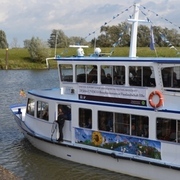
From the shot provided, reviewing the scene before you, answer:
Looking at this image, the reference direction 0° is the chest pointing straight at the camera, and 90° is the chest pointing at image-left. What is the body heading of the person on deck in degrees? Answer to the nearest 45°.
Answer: approximately 45°

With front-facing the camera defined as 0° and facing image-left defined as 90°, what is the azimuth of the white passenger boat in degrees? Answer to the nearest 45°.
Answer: approximately 135°
